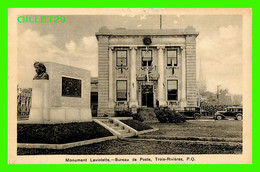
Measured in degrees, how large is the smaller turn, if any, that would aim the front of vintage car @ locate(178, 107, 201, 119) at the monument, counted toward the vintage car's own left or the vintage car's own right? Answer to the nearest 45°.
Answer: approximately 45° to the vintage car's own left

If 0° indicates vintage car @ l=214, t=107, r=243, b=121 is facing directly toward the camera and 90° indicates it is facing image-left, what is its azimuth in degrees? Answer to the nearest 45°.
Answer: approximately 90°

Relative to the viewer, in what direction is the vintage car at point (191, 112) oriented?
to the viewer's left

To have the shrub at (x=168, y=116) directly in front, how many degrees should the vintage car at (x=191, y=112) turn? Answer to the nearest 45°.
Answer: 0° — it already faces it

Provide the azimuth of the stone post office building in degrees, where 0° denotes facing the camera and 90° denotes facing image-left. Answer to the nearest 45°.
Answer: approximately 0°

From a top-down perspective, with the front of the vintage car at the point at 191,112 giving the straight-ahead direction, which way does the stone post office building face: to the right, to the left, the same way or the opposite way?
to the left

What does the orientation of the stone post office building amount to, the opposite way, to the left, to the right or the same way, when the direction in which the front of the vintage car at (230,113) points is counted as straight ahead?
to the left
